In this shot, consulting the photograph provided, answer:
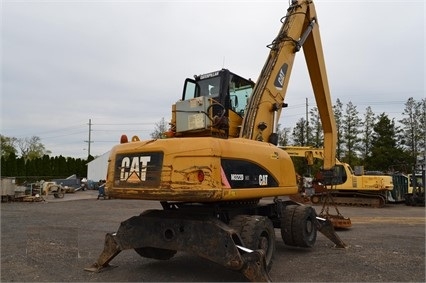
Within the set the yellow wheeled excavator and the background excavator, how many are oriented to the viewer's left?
1

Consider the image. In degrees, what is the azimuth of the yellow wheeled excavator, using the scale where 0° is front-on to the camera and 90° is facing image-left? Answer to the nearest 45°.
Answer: approximately 225°

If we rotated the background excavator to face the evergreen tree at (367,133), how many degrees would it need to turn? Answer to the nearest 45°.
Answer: approximately 90° to its right

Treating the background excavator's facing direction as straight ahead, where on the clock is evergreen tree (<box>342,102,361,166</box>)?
The evergreen tree is roughly at 3 o'clock from the background excavator.

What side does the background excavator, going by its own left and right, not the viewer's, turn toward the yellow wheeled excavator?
left

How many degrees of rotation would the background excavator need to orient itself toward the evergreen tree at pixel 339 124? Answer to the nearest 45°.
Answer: approximately 90° to its right

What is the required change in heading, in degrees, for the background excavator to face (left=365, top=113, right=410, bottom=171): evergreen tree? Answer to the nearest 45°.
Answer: approximately 90° to its right

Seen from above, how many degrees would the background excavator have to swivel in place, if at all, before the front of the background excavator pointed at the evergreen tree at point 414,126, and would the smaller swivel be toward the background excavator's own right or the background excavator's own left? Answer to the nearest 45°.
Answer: approximately 90° to the background excavator's own right

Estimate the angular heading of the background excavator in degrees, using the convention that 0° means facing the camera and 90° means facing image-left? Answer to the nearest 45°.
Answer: approximately 90°

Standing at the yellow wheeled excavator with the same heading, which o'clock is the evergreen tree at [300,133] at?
The evergreen tree is roughly at 11 o'clock from the yellow wheeled excavator.
